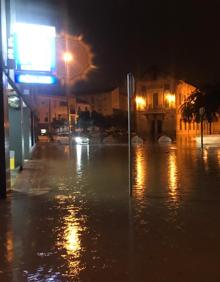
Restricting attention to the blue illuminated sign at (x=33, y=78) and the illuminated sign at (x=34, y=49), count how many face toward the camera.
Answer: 2

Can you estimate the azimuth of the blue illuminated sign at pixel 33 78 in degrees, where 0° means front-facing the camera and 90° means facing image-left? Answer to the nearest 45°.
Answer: approximately 0°
